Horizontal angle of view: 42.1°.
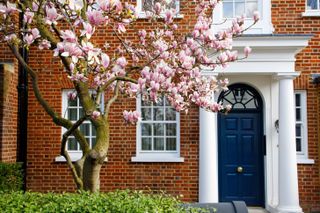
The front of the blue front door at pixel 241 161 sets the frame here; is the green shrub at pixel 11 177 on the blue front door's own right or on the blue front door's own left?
on the blue front door's own right

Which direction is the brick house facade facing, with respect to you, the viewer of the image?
facing the viewer

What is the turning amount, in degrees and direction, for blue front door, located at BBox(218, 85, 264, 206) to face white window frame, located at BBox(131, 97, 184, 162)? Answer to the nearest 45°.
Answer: approximately 90° to its right

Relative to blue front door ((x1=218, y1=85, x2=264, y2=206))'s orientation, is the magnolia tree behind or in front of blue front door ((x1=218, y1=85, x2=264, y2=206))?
in front

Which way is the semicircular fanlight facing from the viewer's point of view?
toward the camera

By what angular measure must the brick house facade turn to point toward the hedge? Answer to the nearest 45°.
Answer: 0° — it already faces it

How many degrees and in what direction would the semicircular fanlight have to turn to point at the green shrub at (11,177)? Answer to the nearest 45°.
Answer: approximately 45° to its right

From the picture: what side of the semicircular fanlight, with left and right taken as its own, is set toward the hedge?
front

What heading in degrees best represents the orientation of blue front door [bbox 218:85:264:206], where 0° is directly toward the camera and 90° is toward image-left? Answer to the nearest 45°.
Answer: approximately 0°

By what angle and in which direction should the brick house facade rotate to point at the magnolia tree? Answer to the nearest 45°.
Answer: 0° — it already faces it
